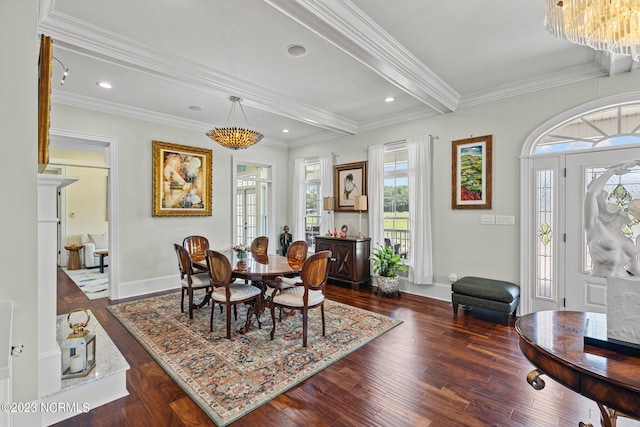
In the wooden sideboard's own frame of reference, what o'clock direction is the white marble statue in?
The white marble statue is roughly at 10 o'clock from the wooden sideboard.

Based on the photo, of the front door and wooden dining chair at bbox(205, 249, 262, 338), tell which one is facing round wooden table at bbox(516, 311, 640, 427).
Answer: the front door

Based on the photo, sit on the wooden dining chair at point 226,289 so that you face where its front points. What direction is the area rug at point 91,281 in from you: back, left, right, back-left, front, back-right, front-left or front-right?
left

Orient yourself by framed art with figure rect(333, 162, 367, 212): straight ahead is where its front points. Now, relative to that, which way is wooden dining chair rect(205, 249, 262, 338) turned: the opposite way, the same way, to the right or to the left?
the opposite way

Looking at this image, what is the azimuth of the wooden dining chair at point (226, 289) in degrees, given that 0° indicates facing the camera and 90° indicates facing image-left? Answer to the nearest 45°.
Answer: approximately 225°

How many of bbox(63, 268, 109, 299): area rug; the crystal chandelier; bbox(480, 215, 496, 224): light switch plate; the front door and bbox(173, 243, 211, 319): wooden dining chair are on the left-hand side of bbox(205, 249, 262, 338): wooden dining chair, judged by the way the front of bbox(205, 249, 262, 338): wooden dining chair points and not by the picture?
2

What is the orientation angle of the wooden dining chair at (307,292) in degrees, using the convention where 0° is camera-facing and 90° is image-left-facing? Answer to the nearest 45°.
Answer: approximately 135°

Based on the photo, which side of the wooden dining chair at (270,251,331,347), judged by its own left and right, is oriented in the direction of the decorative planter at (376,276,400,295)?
right

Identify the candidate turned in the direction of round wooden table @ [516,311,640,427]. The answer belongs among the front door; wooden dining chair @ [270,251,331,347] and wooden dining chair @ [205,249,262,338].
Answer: the front door

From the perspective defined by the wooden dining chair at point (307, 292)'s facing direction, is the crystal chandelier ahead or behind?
behind
